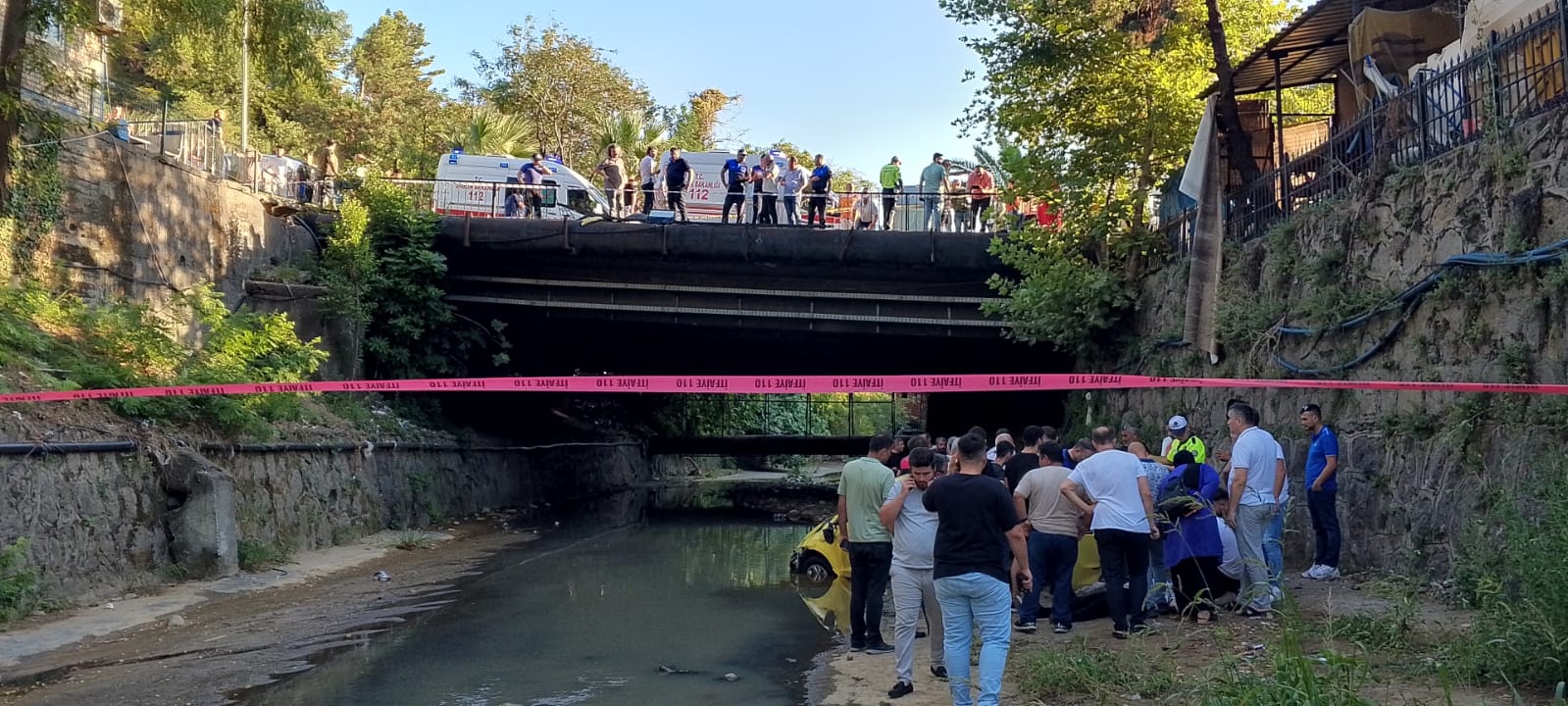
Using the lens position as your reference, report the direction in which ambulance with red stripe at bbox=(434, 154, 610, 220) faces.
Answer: facing to the right of the viewer

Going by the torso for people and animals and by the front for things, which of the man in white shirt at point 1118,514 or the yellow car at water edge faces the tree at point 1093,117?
the man in white shirt

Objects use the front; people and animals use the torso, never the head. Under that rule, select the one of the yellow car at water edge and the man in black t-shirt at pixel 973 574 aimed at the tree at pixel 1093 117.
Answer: the man in black t-shirt

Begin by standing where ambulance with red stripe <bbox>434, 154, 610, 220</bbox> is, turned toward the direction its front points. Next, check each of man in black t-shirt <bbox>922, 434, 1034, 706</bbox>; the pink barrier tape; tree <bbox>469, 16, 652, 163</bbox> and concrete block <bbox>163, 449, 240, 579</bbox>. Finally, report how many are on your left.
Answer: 1

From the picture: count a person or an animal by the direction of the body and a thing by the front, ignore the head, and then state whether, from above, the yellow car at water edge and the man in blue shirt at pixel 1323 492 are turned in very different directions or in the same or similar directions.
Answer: same or similar directions

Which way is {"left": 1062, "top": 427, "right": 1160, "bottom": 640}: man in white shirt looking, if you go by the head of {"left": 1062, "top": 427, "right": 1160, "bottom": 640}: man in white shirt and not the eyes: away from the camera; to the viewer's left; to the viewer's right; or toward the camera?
away from the camera

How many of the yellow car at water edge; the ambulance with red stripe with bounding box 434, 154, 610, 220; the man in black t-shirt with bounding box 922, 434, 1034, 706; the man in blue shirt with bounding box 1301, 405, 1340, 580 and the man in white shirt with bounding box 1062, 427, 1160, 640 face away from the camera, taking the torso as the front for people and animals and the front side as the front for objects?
2

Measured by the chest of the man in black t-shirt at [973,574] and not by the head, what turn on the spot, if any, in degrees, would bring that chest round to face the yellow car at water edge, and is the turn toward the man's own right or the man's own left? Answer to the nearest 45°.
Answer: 0° — they already face it

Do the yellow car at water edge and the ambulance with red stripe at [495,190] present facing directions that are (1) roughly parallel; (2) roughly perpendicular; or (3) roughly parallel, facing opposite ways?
roughly parallel, facing opposite ways

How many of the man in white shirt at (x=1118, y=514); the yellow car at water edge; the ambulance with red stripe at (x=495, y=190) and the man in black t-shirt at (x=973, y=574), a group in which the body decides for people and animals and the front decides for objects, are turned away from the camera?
2

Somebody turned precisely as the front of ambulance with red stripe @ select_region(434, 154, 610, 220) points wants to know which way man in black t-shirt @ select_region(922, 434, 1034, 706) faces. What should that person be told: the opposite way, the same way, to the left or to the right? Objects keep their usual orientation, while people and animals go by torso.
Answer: to the left

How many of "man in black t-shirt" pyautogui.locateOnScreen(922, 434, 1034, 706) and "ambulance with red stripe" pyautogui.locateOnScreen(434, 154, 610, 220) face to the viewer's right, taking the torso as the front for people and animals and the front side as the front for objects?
1

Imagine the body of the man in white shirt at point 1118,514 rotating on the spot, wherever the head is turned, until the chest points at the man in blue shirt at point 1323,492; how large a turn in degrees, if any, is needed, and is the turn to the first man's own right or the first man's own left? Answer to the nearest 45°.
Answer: approximately 45° to the first man's own right

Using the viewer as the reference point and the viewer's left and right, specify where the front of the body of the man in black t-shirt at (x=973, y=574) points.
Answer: facing away from the viewer

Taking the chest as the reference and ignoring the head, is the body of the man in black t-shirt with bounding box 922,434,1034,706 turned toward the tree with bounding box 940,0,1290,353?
yes

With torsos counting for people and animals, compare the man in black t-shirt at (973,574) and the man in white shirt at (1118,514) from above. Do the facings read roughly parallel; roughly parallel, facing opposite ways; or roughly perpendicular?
roughly parallel

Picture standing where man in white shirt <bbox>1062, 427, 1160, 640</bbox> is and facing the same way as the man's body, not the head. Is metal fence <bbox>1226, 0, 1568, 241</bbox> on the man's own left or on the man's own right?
on the man's own right

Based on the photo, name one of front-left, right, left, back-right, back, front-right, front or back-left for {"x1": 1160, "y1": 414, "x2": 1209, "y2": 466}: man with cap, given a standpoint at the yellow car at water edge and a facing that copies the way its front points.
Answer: back

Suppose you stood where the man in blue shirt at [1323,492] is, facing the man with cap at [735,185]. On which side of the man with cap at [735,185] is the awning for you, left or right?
right

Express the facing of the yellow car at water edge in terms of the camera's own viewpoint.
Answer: facing to the left of the viewer

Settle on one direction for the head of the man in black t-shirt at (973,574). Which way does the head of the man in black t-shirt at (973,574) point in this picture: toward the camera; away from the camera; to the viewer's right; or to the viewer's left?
away from the camera

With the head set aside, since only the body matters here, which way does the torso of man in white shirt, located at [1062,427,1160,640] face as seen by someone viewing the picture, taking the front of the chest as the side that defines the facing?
away from the camera

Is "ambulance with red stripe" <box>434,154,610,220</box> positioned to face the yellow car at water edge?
no
